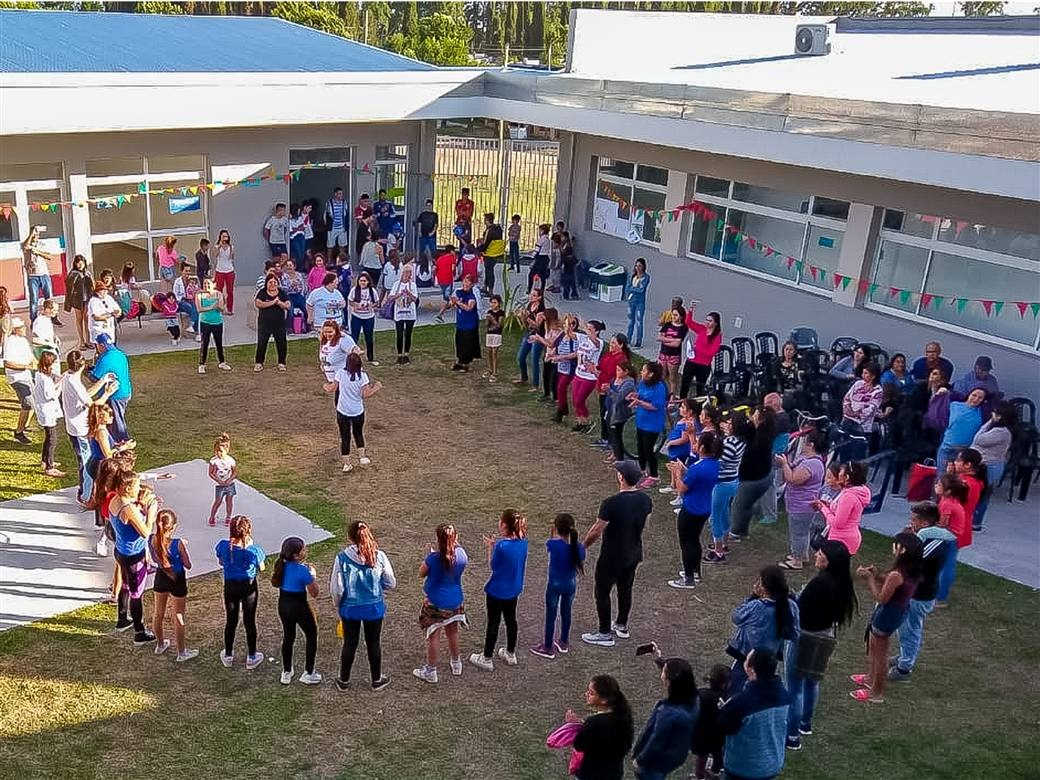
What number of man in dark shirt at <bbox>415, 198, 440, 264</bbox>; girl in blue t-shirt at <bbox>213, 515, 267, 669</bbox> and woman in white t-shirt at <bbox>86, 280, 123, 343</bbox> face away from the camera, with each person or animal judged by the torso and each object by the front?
1

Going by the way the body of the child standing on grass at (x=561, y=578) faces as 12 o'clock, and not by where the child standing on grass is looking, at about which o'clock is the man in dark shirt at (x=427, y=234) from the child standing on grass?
The man in dark shirt is roughly at 1 o'clock from the child standing on grass.

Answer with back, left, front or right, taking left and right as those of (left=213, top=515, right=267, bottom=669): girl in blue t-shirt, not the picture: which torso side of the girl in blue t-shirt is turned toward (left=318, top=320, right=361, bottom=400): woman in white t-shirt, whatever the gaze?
front

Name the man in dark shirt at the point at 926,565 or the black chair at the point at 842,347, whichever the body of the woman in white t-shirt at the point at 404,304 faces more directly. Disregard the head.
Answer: the man in dark shirt

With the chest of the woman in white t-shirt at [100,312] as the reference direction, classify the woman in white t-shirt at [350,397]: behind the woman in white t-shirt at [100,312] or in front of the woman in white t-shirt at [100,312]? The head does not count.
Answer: in front

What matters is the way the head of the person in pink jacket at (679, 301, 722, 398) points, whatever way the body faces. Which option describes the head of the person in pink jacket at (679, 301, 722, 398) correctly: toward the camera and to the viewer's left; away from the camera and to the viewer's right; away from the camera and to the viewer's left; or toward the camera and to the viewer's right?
toward the camera and to the viewer's left

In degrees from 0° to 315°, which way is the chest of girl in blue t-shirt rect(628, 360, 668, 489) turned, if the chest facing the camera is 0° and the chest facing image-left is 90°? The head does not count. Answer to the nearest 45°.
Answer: approximately 90°

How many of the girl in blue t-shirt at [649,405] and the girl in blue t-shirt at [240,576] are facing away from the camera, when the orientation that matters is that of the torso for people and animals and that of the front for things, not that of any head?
1

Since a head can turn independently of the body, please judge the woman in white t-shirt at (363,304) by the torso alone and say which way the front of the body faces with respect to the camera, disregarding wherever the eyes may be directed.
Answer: toward the camera

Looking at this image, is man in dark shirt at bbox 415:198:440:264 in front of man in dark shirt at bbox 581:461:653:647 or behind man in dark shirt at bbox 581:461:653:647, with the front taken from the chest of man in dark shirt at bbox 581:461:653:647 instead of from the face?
in front

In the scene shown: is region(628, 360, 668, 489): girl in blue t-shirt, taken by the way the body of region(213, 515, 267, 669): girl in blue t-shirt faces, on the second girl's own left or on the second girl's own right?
on the second girl's own right

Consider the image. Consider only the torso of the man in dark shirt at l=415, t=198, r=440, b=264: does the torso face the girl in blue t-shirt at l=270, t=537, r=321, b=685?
yes

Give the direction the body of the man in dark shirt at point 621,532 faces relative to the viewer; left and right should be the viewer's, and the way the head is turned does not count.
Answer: facing away from the viewer and to the left of the viewer

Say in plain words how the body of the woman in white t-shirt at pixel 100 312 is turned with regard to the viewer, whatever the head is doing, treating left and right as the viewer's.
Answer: facing the viewer and to the right of the viewer

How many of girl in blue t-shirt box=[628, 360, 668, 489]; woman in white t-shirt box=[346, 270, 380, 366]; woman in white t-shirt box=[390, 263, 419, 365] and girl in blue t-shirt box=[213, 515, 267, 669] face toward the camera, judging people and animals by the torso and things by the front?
2

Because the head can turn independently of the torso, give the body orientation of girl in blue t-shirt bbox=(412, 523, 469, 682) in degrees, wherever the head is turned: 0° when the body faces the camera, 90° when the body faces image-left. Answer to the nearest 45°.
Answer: approximately 180°

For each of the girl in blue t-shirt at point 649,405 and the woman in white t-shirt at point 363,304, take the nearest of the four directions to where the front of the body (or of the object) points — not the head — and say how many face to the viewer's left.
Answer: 1

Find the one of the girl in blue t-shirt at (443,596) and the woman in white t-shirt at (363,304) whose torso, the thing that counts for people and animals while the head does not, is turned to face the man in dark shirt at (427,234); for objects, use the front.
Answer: the girl in blue t-shirt
